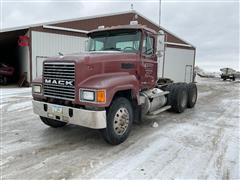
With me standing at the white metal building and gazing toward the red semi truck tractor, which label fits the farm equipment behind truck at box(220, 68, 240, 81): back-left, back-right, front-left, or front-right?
back-left

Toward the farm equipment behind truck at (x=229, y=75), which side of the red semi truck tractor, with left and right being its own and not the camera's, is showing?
back

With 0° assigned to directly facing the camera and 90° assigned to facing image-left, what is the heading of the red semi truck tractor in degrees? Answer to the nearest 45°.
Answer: approximately 45°

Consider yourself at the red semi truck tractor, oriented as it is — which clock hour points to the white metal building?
The white metal building is roughly at 4 o'clock from the red semi truck tractor.
